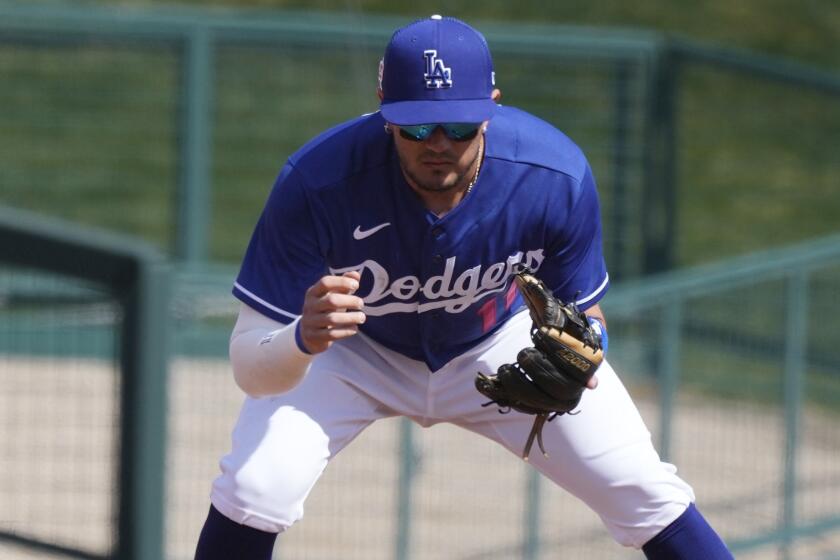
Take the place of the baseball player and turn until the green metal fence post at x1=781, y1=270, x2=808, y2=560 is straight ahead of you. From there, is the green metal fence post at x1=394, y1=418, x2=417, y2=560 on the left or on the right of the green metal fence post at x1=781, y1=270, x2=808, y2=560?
left

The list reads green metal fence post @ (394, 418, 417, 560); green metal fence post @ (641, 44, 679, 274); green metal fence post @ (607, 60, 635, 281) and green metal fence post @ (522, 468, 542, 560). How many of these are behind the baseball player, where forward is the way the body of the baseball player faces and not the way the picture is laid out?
4

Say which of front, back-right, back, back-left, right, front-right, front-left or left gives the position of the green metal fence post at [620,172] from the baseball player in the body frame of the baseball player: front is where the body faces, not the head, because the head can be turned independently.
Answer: back

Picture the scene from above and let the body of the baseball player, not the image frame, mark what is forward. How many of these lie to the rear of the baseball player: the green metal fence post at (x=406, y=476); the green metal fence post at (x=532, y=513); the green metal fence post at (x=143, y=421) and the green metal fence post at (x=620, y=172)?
4

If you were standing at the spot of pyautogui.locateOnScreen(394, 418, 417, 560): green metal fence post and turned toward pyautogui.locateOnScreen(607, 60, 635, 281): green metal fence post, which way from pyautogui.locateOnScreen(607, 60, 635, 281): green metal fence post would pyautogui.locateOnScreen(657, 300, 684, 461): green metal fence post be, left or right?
right

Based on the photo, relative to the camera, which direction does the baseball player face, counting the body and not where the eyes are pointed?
toward the camera

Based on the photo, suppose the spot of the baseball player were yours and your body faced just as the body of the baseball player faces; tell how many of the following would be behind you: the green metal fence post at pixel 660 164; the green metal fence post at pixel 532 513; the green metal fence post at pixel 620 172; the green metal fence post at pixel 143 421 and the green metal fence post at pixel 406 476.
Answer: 4

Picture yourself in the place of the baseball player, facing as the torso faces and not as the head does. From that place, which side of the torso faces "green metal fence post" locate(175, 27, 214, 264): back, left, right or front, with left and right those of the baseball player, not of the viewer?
back

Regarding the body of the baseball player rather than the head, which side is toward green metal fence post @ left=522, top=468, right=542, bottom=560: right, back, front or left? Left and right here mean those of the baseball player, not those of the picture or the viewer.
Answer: back

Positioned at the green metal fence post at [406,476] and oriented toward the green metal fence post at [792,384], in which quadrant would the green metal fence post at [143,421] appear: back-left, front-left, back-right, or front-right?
back-right

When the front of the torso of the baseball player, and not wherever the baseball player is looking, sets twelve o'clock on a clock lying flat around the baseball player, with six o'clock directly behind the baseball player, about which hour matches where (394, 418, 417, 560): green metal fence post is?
The green metal fence post is roughly at 6 o'clock from the baseball player.

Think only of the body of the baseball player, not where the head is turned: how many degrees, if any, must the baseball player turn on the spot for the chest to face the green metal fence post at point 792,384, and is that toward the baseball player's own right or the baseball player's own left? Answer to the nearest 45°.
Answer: approximately 135° to the baseball player's own left

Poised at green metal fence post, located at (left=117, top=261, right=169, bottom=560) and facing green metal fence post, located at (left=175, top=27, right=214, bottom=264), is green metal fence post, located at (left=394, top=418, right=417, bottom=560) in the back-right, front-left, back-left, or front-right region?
front-right
